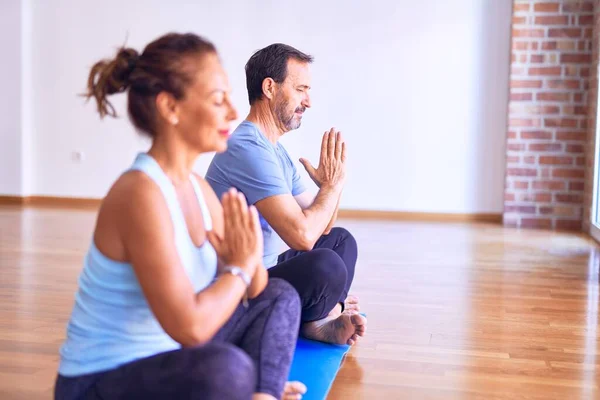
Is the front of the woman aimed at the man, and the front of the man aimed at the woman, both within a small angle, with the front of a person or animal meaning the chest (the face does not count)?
no

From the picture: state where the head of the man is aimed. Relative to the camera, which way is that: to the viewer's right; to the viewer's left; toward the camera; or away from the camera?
to the viewer's right

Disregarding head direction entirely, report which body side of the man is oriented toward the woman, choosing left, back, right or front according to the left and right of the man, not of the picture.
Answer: right

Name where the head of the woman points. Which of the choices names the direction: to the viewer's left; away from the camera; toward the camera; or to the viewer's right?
to the viewer's right

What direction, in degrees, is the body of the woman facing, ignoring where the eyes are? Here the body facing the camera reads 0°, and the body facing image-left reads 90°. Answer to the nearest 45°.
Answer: approximately 270°

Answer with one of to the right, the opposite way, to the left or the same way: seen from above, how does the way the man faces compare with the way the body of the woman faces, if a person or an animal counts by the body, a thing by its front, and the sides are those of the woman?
the same way

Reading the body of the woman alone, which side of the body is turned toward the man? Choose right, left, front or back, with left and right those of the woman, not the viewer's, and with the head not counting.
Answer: left

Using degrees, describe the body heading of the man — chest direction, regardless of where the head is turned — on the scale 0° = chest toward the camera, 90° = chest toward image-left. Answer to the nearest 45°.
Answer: approximately 270°

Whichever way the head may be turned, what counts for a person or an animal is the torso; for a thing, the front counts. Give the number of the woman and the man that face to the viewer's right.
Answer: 2
